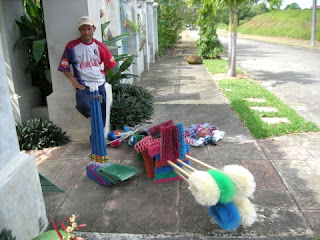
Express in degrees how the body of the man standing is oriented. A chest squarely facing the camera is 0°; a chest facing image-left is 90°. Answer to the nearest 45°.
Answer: approximately 0°

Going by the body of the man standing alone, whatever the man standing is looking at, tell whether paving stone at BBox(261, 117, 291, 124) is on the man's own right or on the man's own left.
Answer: on the man's own left

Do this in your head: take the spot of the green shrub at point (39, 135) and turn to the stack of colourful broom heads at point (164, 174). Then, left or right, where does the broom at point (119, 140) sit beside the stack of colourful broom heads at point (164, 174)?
left

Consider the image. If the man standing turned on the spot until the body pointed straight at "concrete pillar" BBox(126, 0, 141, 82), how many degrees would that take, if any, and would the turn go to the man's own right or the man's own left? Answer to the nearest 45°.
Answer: approximately 180°

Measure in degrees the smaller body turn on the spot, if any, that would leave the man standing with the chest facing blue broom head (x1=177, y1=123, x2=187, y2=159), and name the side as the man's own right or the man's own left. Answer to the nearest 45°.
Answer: approximately 45° to the man's own left

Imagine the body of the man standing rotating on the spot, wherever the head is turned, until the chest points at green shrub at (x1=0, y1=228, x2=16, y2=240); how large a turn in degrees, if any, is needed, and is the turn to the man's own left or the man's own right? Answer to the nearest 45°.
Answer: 0° — they already face it

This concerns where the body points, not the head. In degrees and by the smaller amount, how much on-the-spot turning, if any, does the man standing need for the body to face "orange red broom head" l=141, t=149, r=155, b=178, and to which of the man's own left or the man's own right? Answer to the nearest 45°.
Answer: approximately 45° to the man's own left
